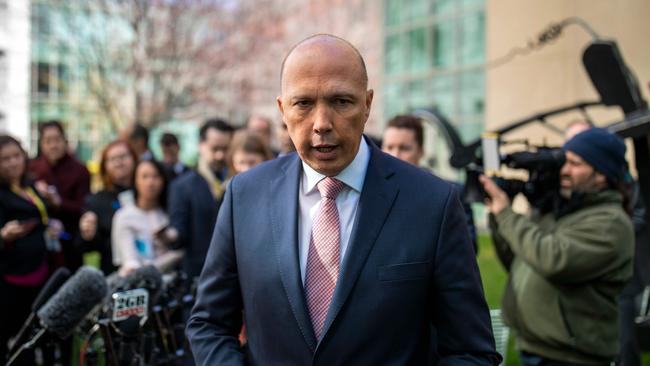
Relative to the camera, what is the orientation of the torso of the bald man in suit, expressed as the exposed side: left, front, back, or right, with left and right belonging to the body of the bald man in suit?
front

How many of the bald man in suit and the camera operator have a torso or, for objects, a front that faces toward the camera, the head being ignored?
1

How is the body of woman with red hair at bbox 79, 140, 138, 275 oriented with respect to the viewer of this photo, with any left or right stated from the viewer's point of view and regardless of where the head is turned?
facing the viewer and to the right of the viewer

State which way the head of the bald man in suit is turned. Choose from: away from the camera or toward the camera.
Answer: toward the camera

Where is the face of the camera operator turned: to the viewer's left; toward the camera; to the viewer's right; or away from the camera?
to the viewer's left

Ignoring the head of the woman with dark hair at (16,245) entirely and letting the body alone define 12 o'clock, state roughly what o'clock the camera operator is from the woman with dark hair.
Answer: The camera operator is roughly at 12 o'clock from the woman with dark hair.

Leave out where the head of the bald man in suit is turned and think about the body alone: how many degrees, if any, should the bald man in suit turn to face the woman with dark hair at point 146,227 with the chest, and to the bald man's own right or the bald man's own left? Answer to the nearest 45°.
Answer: approximately 135° to the bald man's own right

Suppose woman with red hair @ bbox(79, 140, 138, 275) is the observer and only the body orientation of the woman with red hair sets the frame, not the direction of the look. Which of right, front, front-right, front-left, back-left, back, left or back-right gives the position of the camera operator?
front

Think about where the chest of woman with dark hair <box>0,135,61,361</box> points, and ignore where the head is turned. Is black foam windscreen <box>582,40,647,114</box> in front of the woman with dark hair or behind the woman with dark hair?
in front

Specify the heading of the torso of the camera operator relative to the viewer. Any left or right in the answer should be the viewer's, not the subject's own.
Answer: facing to the left of the viewer

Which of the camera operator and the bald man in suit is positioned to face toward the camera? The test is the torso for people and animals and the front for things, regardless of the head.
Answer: the bald man in suit
